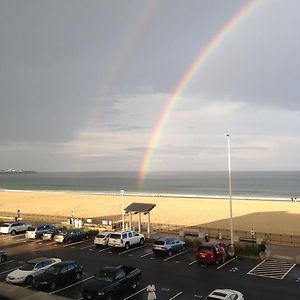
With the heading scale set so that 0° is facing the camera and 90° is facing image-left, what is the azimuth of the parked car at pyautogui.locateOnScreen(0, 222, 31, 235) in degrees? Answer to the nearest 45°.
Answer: approximately 225°

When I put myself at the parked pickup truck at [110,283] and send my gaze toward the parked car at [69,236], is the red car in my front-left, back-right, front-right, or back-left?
front-right

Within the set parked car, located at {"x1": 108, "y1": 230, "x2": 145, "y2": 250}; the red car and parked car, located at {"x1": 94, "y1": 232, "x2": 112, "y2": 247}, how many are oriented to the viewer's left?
0

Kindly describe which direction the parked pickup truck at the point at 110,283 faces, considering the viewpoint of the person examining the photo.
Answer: facing the viewer and to the left of the viewer

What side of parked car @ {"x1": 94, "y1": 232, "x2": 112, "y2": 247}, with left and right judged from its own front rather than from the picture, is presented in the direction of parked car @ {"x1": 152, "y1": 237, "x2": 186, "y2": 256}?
right

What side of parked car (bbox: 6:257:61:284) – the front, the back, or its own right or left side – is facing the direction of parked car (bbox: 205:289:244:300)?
left

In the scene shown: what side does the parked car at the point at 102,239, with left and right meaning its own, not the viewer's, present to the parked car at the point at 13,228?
left

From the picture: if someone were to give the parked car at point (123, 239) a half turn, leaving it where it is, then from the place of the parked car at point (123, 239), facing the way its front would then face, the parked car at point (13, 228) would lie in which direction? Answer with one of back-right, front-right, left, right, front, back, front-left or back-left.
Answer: right

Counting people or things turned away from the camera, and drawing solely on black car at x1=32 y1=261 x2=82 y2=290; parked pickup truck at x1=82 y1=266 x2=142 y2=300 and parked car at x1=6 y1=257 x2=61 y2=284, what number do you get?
0

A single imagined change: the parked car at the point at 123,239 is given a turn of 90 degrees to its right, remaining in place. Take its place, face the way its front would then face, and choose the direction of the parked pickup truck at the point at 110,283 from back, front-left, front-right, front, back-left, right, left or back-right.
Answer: front-right

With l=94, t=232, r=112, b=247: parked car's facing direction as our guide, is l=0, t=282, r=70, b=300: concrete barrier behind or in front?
behind

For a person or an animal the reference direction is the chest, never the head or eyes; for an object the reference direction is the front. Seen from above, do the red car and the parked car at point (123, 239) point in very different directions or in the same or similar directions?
same or similar directions

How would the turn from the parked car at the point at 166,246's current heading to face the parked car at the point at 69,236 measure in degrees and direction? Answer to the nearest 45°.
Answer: approximately 90° to its left

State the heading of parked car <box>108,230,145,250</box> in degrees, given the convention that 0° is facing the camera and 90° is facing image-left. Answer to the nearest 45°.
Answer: approximately 225°
